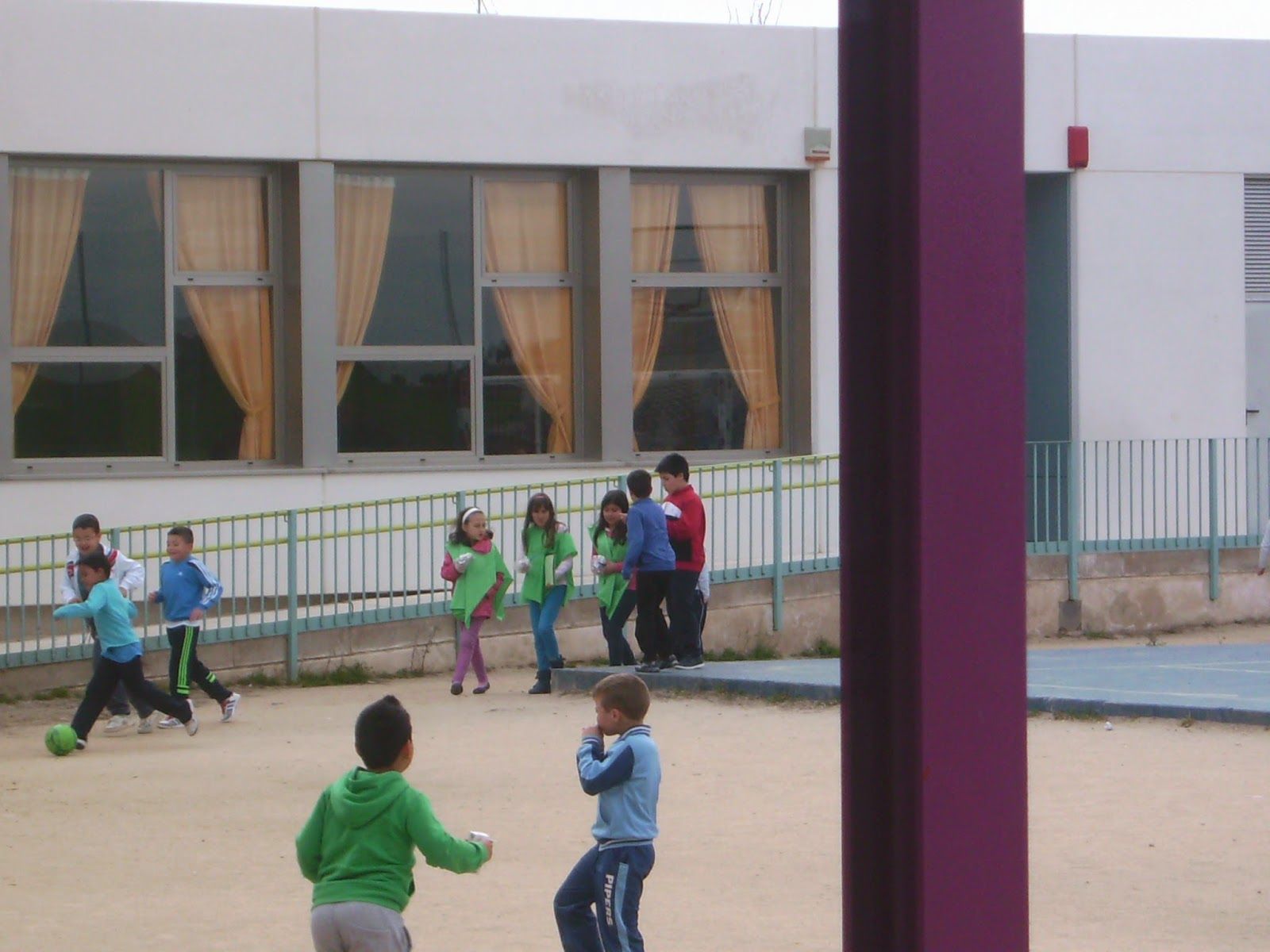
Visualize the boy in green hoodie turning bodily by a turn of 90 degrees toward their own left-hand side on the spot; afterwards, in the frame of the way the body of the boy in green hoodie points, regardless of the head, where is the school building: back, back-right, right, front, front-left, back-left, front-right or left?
front-right

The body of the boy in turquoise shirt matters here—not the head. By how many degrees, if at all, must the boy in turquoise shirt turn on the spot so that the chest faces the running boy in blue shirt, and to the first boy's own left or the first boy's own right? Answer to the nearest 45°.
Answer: approximately 135° to the first boy's own right

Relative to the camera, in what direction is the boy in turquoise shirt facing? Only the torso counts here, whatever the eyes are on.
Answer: to the viewer's left

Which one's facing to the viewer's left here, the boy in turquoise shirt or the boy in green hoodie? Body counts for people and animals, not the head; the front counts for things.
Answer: the boy in turquoise shirt
